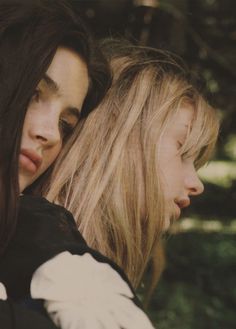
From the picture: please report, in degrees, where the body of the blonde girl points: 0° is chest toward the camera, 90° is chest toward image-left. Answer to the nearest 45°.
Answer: approximately 270°

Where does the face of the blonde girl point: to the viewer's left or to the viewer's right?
to the viewer's right
